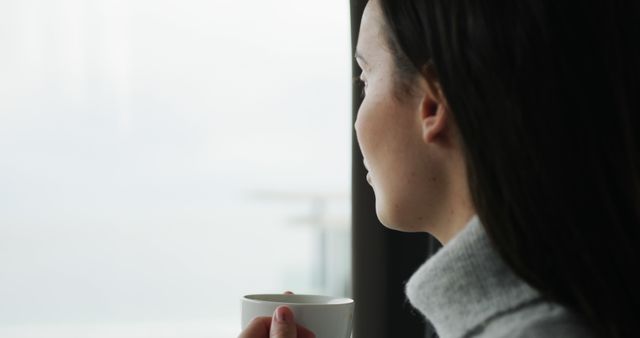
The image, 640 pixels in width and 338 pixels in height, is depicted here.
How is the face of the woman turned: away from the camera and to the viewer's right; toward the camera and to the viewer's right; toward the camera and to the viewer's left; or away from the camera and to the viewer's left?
away from the camera and to the viewer's left

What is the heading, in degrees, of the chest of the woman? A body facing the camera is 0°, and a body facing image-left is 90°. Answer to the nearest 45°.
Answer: approximately 135°
